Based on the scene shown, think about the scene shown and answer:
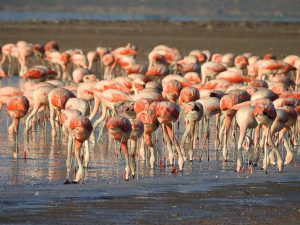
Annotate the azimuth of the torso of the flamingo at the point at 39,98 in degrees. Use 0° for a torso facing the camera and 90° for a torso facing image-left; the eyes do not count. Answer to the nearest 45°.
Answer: approximately 90°

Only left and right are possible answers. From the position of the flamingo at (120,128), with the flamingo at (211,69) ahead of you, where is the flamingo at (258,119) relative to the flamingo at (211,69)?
right

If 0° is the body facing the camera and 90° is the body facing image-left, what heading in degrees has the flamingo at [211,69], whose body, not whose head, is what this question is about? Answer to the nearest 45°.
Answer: approximately 90°

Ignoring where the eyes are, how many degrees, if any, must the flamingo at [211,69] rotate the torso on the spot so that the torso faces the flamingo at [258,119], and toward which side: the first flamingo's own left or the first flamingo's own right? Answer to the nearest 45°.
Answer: approximately 90° to the first flamingo's own left

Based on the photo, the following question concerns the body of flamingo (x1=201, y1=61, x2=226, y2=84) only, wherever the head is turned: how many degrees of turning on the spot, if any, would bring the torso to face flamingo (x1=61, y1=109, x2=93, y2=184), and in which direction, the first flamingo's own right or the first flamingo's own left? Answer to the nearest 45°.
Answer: approximately 90° to the first flamingo's own left

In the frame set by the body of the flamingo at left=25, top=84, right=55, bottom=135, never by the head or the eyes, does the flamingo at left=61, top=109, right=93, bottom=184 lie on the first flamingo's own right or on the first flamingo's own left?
on the first flamingo's own left
